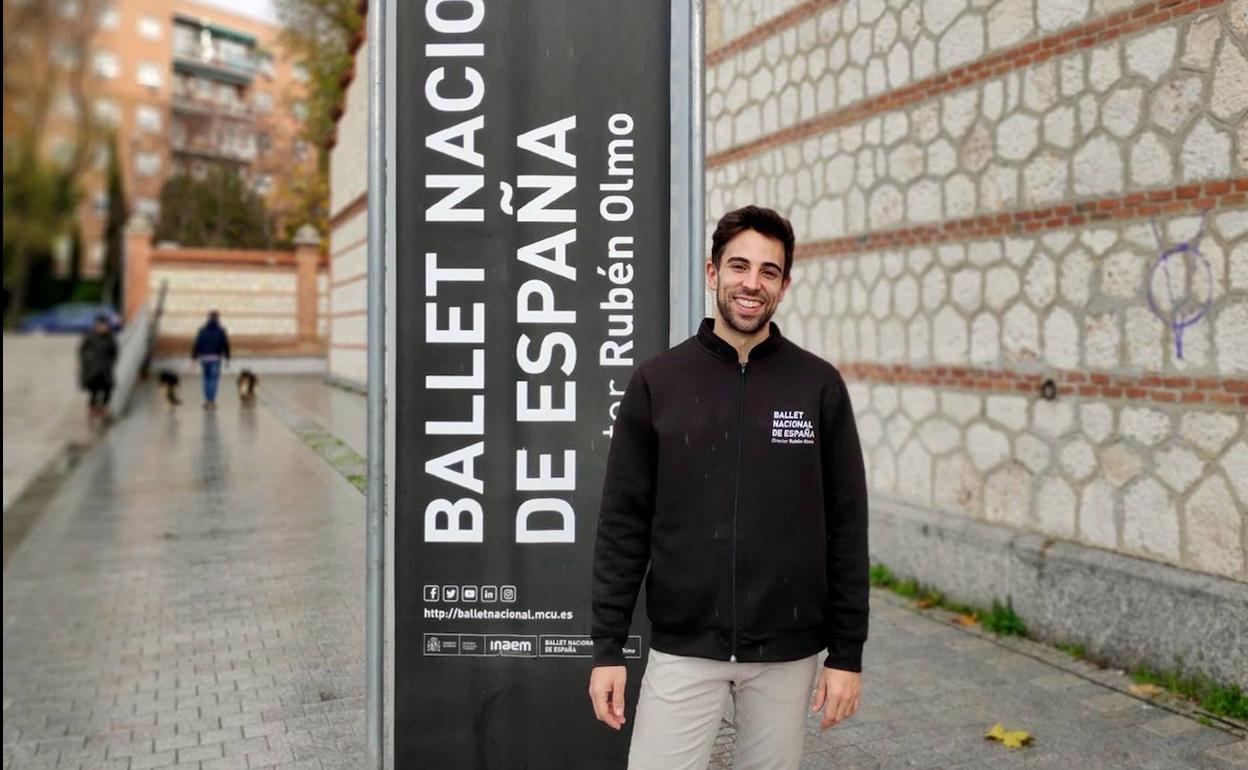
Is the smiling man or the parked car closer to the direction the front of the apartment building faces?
the smiling man
